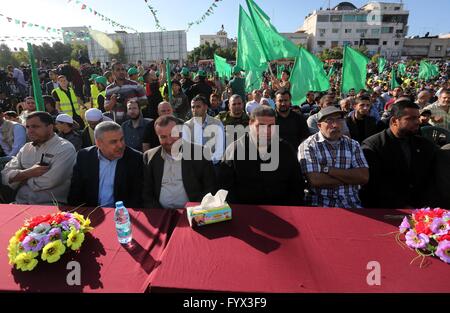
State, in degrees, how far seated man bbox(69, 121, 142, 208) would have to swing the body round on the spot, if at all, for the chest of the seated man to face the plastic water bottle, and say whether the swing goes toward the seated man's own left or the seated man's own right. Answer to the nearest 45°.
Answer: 0° — they already face it

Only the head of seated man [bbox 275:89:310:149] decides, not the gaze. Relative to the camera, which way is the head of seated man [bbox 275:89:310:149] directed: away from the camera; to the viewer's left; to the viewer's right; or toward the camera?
toward the camera

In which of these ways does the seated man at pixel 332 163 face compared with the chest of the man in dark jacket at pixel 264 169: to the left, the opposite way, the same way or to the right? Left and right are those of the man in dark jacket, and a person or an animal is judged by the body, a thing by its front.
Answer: the same way

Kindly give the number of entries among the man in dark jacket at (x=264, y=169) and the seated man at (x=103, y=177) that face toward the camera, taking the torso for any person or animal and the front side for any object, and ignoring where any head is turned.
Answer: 2

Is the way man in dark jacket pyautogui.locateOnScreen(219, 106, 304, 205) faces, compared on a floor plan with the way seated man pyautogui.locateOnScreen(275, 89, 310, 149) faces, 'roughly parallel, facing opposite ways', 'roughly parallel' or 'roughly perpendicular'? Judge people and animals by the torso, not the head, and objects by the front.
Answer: roughly parallel

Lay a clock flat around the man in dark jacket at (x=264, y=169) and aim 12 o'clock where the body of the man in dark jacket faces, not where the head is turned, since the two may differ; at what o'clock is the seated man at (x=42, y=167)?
The seated man is roughly at 3 o'clock from the man in dark jacket.

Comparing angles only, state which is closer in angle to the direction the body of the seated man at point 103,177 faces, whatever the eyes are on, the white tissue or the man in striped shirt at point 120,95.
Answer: the white tissue

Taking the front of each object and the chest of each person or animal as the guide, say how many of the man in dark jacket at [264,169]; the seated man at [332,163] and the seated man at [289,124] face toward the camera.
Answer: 3

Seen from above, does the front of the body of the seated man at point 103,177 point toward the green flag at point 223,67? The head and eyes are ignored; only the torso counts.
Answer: no

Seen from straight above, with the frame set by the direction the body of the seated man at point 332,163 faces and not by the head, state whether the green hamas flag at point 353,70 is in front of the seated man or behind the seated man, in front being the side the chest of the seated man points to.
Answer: behind

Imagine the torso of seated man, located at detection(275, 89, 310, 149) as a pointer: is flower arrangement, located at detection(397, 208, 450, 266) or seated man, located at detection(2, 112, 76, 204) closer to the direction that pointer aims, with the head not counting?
the flower arrangement

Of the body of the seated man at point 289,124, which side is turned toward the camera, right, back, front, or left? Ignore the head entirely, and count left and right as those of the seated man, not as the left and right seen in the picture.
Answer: front

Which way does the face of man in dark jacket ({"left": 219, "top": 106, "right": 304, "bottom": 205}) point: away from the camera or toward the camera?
toward the camera

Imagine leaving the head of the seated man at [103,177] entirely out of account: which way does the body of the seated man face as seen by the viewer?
toward the camera

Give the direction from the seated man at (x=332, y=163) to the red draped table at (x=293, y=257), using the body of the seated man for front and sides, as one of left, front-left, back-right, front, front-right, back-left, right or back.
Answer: front

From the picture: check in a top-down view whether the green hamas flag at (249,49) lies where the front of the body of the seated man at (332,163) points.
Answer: no

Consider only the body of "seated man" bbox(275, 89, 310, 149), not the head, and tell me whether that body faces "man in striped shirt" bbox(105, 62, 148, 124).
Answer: no

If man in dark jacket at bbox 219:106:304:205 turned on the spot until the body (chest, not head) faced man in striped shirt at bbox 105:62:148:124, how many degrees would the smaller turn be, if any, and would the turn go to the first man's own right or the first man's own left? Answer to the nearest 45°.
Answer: approximately 135° to the first man's own right

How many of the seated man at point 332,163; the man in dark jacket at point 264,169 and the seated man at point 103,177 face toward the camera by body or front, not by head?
3

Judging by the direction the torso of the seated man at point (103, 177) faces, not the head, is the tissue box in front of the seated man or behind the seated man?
in front
